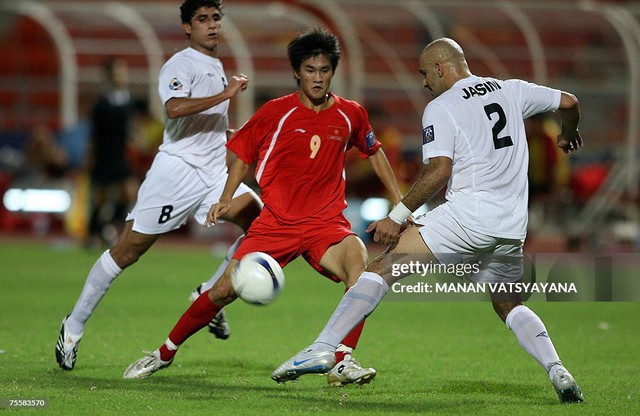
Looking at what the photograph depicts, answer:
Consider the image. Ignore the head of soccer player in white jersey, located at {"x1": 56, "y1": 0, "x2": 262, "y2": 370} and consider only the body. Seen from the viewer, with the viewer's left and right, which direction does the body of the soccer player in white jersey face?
facing the viewer and to the right of the viewer

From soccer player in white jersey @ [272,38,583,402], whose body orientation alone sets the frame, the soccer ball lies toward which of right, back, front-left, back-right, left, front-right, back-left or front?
front-left

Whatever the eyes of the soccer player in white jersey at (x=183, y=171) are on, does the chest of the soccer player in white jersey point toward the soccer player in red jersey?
yes

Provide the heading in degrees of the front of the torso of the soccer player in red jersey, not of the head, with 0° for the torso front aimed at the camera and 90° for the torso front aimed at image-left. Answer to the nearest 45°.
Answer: approximately 0°

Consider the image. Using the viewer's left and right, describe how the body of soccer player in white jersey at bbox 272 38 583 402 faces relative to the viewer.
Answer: facing away from the viewer and to the left of the viewer

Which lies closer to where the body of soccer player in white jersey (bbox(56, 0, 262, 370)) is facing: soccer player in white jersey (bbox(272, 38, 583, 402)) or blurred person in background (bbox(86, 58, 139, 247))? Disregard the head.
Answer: the soccer player in white jersey

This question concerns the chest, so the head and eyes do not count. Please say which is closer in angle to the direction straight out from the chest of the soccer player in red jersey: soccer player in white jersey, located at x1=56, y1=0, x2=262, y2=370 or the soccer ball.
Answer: the soccer ball

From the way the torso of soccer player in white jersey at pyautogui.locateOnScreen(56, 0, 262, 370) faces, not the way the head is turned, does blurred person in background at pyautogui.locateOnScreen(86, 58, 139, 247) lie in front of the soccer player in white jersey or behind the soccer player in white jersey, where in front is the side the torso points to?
behind

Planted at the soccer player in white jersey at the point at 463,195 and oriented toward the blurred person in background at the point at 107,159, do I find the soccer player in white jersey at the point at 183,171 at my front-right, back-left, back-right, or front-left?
front-left

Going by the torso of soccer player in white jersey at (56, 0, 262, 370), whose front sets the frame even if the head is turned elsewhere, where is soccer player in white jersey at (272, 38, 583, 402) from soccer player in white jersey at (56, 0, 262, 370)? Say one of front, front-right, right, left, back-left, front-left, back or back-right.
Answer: front

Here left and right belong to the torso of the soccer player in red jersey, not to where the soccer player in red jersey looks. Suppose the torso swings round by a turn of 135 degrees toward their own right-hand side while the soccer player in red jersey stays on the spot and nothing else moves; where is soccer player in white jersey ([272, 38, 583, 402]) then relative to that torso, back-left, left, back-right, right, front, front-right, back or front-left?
back
